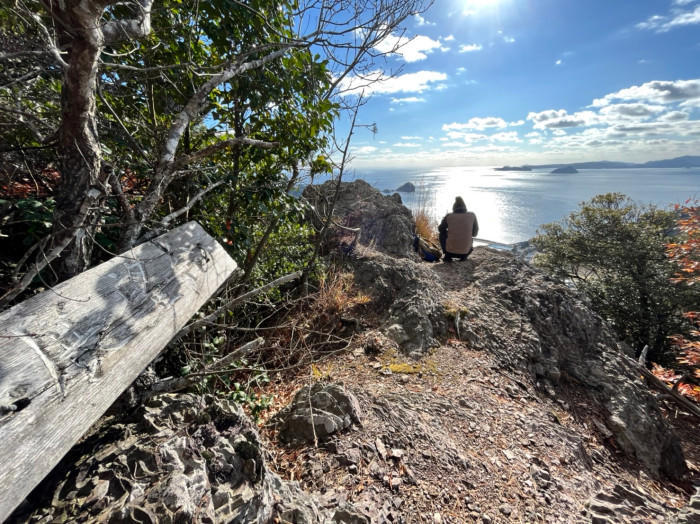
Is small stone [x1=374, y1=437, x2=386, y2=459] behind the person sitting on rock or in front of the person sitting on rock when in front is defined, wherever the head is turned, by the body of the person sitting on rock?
behind

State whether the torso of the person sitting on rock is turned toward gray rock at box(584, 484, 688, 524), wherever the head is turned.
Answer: no

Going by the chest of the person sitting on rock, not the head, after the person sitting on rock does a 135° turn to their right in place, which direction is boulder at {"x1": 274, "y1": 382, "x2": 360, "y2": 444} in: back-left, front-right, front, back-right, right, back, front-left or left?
front-right

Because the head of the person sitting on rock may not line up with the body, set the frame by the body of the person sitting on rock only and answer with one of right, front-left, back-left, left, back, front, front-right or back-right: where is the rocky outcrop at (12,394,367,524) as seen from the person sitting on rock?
back

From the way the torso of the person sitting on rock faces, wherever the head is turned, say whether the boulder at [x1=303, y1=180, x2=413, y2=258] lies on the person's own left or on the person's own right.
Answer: on the person's own left

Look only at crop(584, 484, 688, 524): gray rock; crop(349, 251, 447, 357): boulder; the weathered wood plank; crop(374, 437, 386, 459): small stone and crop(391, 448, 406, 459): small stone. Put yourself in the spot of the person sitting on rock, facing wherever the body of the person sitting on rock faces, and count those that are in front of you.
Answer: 0

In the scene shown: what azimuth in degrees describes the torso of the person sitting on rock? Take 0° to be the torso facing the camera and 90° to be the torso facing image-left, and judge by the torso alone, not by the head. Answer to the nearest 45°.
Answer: approximately 180°

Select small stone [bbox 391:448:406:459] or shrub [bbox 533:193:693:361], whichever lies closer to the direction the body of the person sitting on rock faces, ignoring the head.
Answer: the shrub

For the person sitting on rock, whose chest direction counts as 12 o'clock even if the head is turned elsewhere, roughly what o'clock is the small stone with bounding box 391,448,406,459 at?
The small stone is roughly at 6 o'clock from the person sitting on rock.
